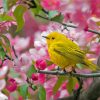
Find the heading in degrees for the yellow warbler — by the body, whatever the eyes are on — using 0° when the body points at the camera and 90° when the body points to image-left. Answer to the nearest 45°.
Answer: approximately 90°
